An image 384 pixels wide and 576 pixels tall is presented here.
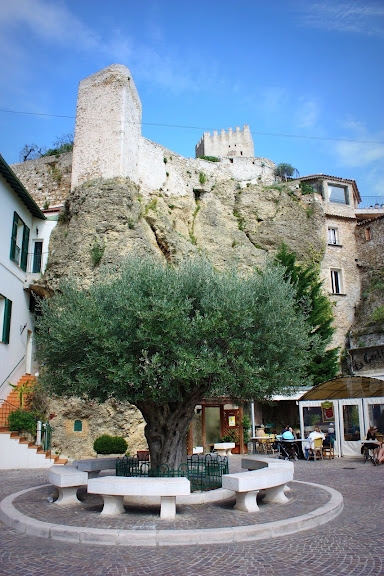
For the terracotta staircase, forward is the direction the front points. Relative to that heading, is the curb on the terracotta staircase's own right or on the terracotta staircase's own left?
on the terracotta staircase's own right

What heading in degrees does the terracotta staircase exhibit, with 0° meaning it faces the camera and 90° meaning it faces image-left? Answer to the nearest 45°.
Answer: approximately 270°

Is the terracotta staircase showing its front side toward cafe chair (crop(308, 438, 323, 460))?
yes
